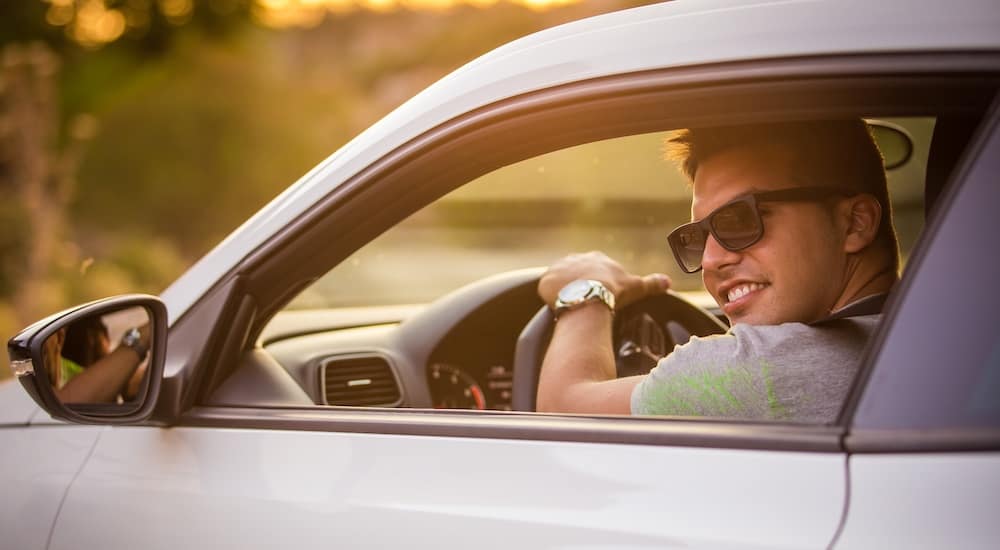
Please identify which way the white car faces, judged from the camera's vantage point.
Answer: facing to the left of the viewer
